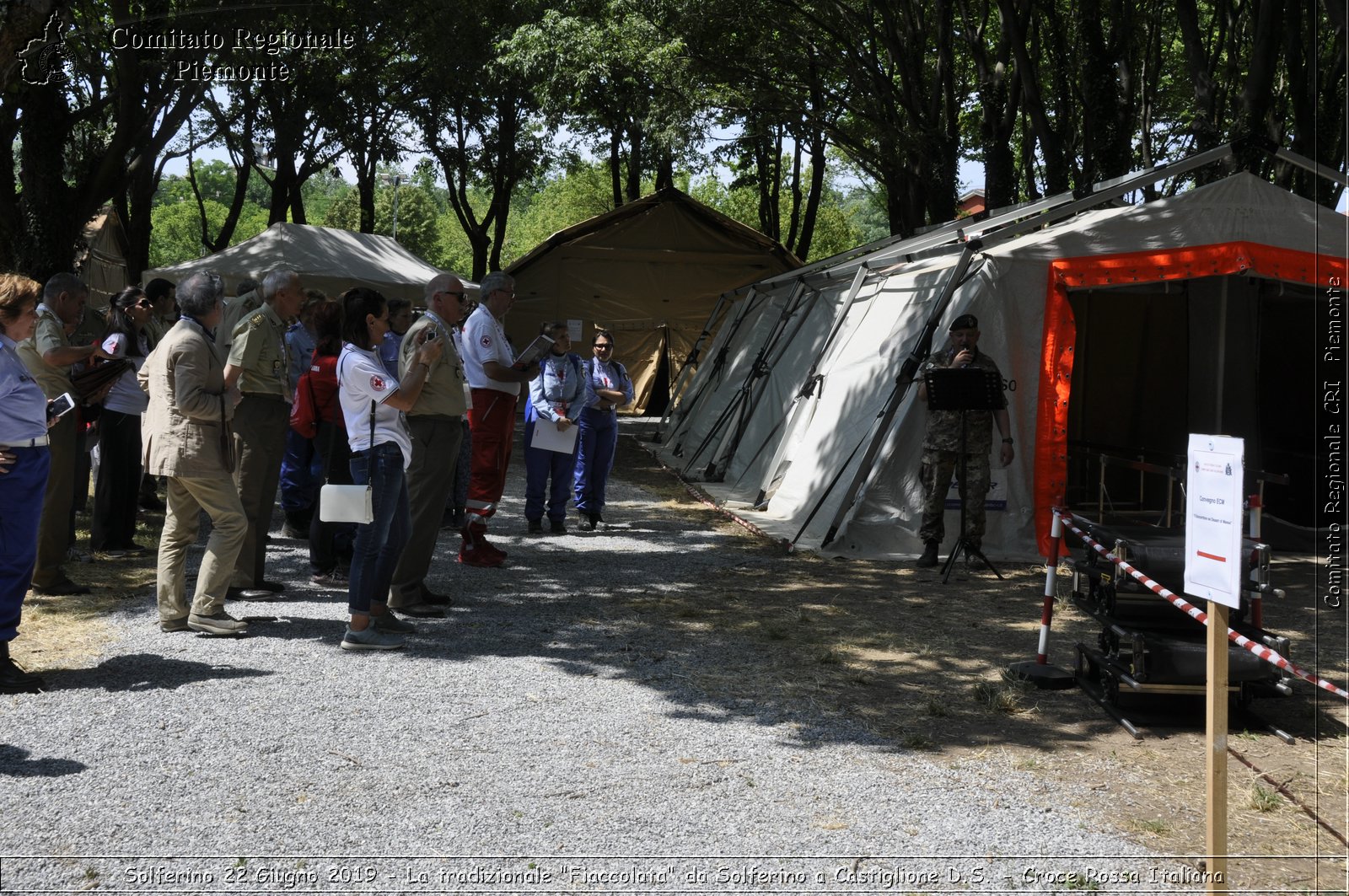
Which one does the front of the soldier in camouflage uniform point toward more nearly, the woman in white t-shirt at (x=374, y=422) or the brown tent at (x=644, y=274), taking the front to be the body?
the woman in white t-shirt

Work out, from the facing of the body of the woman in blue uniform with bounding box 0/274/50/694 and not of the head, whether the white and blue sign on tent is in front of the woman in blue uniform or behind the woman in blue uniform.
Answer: in front

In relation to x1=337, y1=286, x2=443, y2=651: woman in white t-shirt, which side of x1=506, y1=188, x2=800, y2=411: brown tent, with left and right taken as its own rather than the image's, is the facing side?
front

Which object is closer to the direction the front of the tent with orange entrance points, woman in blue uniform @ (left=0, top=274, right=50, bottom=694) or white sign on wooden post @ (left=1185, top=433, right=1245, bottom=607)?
the white sign on wooden post

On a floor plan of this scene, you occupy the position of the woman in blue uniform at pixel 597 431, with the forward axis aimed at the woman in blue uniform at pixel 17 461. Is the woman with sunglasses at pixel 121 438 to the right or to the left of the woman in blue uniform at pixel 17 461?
right

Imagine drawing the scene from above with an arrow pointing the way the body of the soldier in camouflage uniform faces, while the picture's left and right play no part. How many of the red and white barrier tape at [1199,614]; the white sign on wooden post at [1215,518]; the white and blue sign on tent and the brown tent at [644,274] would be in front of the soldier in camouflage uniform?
2

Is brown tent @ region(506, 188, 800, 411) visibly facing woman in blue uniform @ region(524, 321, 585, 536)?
yes

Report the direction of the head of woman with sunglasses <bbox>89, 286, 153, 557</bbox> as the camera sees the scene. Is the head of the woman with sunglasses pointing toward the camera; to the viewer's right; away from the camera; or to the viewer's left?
to the viewer's right

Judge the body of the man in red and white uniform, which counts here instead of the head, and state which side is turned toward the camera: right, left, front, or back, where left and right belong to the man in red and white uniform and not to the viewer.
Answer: right

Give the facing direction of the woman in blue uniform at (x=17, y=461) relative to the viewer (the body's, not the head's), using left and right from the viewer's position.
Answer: facing to the right of the viewer

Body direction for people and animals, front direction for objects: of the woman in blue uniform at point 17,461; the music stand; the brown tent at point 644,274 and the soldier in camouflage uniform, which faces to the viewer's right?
the woman in blue uniform

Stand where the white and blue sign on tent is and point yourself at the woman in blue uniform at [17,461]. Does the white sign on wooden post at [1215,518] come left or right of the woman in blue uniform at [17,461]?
left
